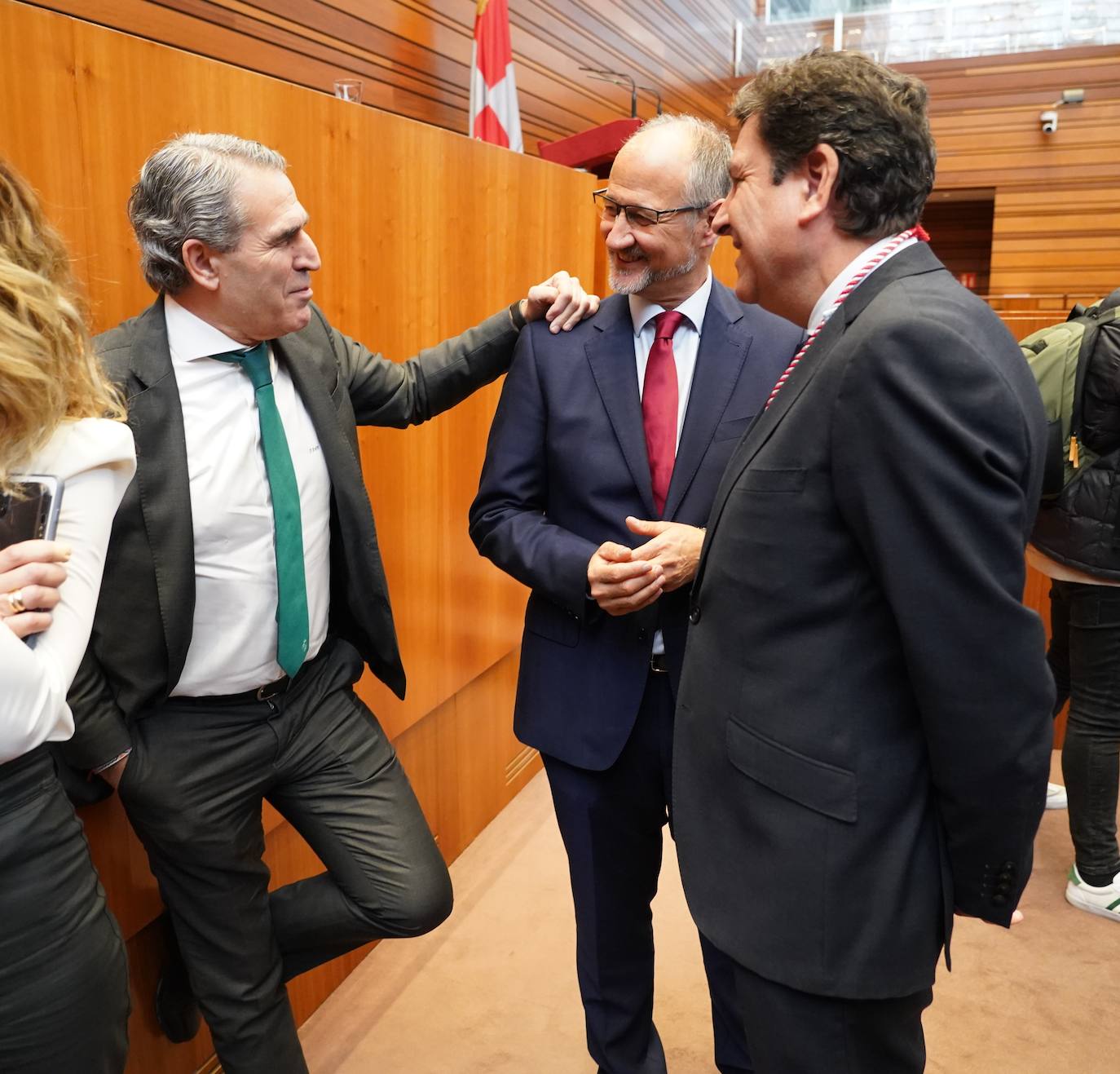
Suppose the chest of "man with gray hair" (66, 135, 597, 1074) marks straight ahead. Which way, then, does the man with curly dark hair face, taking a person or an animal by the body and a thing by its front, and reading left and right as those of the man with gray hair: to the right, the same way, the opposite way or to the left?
the opposite way

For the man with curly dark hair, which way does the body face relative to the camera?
to the viewer's left

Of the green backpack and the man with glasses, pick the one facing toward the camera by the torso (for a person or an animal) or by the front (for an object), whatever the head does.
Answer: the man with glasses

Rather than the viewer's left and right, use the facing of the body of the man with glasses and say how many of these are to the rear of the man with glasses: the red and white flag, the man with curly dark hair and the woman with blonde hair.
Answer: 1

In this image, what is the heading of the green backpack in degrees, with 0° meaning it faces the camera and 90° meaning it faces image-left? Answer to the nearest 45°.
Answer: approximately 90°

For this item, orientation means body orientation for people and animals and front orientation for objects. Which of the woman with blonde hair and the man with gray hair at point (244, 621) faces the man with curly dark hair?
the man with gray hair

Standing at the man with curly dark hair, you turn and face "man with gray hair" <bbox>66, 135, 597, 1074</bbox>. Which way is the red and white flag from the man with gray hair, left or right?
right

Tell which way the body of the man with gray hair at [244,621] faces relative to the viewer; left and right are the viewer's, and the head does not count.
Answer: facing the viewer and to the right of the viewer

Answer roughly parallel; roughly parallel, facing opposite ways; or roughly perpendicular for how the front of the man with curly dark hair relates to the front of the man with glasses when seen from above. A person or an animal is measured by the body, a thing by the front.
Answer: roughly perpendicular

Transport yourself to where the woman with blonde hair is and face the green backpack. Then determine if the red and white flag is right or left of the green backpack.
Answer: left

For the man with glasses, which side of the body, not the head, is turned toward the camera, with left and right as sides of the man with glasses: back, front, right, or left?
front
